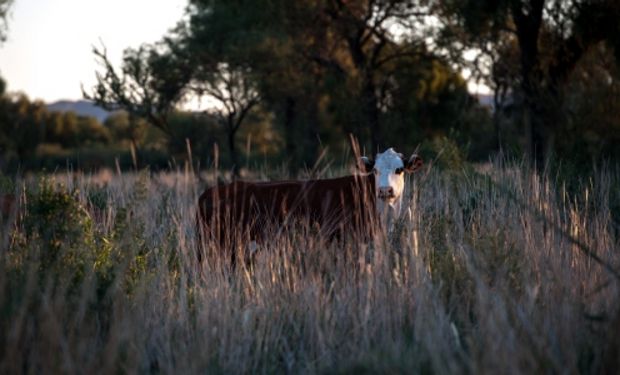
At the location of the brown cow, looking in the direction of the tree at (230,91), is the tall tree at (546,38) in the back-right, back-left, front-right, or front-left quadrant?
front-right

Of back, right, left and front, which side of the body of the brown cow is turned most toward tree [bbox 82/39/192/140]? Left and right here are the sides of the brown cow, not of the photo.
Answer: left

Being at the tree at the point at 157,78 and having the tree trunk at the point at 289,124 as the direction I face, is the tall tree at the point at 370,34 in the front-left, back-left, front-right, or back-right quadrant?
front-right

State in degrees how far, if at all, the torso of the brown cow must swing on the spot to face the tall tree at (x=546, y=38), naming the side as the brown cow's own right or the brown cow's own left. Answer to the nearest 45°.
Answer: approximately 45° to the brown cow's own left

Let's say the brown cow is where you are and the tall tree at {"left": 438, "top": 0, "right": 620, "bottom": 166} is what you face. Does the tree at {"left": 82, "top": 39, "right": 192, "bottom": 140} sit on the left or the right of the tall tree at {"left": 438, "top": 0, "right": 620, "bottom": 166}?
left

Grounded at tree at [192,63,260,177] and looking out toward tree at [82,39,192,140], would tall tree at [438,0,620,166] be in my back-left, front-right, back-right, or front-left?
back-left

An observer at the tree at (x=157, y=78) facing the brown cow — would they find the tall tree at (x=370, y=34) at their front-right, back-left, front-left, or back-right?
front-left

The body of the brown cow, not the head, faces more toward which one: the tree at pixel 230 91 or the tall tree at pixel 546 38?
the tall tree

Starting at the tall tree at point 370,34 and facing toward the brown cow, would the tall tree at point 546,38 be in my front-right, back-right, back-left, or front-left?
front-left

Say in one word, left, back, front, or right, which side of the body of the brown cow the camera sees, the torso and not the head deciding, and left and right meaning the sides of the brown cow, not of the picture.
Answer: right

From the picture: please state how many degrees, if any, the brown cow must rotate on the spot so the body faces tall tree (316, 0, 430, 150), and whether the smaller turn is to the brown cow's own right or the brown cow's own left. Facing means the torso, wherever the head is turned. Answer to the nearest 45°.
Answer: approximately 90° to the brown cow's own left

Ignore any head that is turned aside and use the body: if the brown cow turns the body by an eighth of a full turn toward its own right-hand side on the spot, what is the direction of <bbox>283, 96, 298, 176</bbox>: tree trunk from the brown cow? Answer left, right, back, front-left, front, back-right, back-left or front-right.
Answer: back-left
